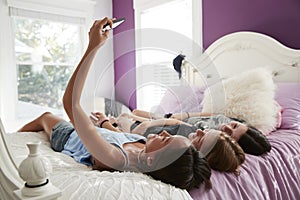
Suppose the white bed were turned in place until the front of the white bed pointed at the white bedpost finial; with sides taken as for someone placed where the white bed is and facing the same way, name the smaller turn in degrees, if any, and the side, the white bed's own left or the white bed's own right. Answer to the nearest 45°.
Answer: approximately 45° to the white bed's own left

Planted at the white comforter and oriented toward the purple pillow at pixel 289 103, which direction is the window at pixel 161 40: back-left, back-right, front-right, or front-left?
front-left

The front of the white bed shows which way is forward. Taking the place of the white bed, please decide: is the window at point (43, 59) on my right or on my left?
on my right

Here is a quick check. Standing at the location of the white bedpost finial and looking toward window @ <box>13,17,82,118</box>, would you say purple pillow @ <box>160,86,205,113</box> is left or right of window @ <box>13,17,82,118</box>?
right

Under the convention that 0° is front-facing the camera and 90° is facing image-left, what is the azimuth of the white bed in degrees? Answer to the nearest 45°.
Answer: approximately 45°
